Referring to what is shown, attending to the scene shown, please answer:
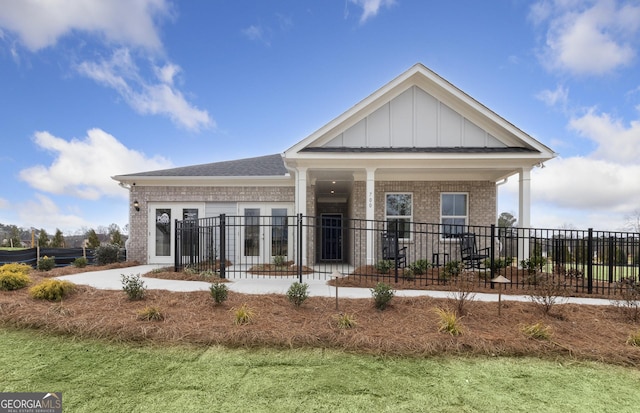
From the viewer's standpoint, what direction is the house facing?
toward the camera

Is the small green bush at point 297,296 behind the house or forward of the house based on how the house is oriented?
forward

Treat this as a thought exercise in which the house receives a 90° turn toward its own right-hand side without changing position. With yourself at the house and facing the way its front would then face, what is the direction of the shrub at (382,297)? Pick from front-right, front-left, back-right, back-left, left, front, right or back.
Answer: left

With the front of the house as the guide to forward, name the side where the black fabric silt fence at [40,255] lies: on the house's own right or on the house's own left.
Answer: on the house's own right

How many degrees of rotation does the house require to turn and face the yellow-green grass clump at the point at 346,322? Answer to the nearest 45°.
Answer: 0° — it already faces it

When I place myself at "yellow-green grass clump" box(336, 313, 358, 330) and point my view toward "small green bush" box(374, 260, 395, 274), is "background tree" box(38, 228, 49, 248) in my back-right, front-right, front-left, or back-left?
front-left

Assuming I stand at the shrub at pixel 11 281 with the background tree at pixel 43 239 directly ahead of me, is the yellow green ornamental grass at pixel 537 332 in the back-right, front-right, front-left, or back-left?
back-right

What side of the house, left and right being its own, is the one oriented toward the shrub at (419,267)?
front

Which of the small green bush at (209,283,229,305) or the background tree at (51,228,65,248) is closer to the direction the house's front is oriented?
the small green bush

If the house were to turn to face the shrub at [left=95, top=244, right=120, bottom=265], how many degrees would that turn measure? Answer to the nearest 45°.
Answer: approximately 90° to its right

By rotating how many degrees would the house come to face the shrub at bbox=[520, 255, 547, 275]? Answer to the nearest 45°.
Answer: approximately 45° to its left

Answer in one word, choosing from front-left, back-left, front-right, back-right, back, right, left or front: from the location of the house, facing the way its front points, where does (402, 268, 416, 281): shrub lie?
front

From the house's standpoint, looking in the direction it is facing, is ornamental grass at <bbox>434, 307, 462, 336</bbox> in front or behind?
in front

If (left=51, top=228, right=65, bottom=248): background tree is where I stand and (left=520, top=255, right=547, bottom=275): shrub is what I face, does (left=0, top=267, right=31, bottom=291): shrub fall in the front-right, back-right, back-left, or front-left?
front-right
